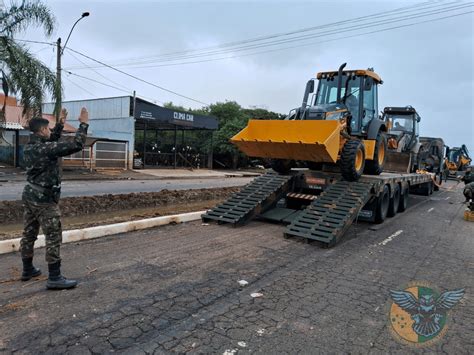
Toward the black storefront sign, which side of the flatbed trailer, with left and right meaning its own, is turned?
left

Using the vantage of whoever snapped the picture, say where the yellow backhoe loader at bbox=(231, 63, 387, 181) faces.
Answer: facing the viewer and to the left of the viewer

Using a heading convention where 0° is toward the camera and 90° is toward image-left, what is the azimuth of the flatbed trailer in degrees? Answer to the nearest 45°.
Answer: approximately 225°

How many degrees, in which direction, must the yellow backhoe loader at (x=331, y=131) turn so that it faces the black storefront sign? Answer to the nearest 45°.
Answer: approximately 90° to its right

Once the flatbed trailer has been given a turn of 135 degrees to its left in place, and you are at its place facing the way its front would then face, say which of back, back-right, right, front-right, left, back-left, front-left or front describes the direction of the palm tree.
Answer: front

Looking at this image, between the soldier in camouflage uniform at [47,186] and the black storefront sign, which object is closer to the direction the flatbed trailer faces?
the black storefront sign

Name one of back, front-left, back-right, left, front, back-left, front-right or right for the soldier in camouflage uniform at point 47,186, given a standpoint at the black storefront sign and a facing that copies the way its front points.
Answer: front-right

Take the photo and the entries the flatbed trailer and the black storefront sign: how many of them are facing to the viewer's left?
0

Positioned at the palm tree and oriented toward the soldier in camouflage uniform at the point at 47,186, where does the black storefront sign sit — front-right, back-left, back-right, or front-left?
back-left

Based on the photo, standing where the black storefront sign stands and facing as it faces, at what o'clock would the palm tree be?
The palm tree is roughly at 2 o'clock from the black storefront sign.

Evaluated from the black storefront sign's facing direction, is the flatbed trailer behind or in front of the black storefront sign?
in front

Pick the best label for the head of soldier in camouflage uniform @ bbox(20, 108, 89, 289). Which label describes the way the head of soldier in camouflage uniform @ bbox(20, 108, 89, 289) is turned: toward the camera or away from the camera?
away from the camera
